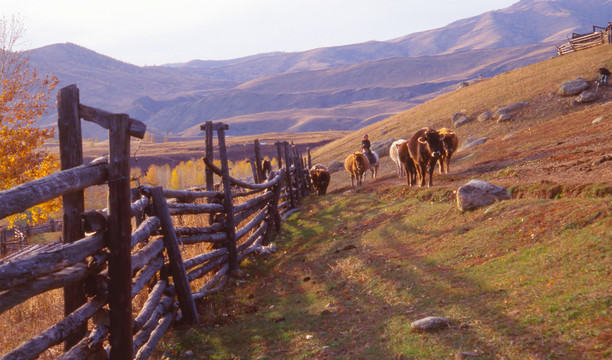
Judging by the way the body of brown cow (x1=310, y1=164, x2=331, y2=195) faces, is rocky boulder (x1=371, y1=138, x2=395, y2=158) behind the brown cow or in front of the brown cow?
behind

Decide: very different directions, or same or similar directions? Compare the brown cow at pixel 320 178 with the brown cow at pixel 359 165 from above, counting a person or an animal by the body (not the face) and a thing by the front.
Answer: same or similar directions

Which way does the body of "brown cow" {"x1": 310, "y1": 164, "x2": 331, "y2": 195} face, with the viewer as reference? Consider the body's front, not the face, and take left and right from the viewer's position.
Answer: facing the viewer

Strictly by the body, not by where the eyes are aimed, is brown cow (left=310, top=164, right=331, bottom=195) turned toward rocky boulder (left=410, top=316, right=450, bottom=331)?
yes

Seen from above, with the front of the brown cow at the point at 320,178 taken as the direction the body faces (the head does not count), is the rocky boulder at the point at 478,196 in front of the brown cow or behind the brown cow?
in front

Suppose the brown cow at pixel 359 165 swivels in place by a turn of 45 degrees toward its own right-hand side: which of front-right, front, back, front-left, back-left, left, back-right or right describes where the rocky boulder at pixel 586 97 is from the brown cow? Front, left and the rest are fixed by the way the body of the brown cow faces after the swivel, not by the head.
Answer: back

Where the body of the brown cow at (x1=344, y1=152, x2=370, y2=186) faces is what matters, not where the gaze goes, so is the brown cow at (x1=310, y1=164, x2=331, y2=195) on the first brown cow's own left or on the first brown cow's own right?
on the first brown cow's own right

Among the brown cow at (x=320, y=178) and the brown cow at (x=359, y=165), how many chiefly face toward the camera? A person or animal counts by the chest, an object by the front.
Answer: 2

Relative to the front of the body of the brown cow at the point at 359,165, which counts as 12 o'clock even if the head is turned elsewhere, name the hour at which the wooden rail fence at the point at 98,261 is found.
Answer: The wooden rail fence is roughly at 12 o'clock from the brown cow.

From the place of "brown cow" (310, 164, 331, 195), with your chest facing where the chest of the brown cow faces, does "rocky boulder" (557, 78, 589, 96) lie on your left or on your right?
on your left

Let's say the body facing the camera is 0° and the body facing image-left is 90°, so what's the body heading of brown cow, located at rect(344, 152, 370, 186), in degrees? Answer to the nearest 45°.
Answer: approximately 0°
